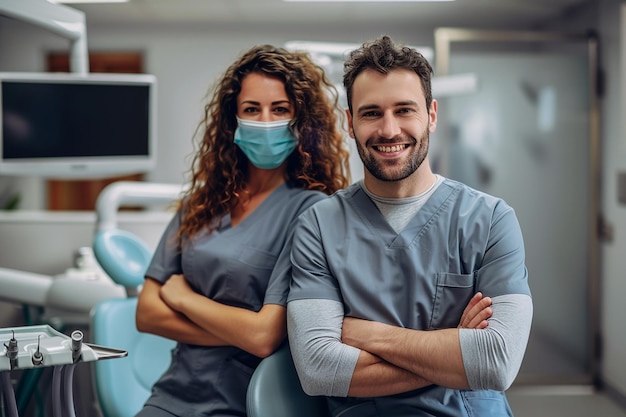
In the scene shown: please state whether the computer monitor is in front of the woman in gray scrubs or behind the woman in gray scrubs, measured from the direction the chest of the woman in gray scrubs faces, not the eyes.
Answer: behind

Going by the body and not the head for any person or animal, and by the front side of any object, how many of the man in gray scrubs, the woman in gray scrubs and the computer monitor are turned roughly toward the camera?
3

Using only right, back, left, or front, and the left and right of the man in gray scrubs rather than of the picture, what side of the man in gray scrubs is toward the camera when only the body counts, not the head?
front

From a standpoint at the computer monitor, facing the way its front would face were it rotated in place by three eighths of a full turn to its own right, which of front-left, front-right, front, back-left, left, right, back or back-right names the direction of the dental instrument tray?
back-left

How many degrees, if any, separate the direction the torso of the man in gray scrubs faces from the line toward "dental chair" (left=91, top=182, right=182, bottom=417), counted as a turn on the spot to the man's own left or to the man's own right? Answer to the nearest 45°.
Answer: approximately 135° to the man's own right

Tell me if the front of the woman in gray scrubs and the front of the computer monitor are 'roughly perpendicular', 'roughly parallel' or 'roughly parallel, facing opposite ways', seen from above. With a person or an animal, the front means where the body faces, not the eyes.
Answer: roughly parallel

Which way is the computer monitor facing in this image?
toward the camera

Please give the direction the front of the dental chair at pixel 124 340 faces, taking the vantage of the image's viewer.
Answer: facing the viewer and to the right of the viewer

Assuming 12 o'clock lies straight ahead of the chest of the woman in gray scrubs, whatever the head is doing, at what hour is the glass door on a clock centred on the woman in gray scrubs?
The glass door is roughly at 7 o'clock from the woman in gray scrubs.

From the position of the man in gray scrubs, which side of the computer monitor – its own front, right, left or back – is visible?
front

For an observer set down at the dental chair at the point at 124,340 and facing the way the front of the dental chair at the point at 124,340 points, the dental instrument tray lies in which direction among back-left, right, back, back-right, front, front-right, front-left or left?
front-right
